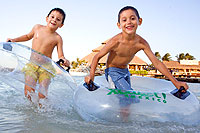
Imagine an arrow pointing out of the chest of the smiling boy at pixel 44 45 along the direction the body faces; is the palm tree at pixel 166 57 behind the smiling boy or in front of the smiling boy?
behind

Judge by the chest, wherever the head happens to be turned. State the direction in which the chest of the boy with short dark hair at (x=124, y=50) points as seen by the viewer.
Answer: toward the camera

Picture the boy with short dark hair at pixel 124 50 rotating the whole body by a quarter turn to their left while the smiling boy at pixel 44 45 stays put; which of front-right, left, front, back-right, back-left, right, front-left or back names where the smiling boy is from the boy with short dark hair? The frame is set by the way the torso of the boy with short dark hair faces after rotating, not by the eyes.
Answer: back

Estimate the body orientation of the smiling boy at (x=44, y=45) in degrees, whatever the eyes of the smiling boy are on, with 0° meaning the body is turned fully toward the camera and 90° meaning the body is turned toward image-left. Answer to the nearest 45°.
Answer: approximately 0°

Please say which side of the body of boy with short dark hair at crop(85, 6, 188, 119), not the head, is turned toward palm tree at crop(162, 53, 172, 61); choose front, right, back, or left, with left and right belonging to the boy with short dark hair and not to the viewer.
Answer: back
